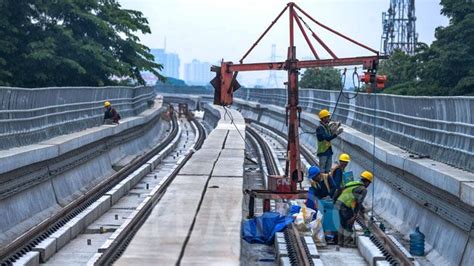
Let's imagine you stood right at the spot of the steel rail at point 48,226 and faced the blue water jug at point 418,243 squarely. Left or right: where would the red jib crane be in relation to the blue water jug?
left

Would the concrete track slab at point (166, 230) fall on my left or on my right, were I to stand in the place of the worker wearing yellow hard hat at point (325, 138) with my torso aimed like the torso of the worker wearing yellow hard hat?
on my right

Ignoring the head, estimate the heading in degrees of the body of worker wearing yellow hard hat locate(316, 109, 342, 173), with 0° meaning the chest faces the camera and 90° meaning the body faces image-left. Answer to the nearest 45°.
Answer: approximately 270°
